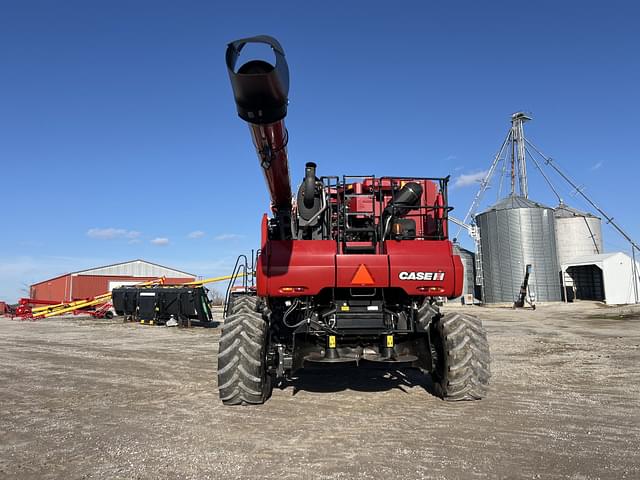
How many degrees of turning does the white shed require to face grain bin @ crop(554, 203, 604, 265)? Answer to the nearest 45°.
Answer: approximately 90° to its right

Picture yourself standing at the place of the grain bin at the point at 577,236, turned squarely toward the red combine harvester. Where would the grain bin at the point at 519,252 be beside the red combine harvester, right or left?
right

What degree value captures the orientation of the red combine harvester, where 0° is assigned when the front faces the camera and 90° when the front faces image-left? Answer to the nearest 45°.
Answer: approximately 180°

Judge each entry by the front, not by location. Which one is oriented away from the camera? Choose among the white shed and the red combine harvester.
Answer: the red combine harvester

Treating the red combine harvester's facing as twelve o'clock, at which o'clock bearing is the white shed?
The white shed is roughly at 1 o'clock from the red combine harvester.

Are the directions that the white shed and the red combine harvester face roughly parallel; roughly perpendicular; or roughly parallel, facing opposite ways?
roughly perpendicular

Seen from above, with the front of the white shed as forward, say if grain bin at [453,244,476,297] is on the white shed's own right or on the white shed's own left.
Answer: on the white shed's own right

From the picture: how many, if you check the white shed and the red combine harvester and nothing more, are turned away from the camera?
1

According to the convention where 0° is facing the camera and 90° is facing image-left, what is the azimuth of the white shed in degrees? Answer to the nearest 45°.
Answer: approximately 45°

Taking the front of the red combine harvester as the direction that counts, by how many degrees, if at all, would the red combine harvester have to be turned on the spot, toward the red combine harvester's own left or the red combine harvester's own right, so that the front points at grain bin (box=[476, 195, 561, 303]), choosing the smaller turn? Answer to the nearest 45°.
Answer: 0° — it already faces it

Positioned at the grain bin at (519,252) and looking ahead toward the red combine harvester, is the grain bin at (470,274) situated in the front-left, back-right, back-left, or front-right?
back-right
